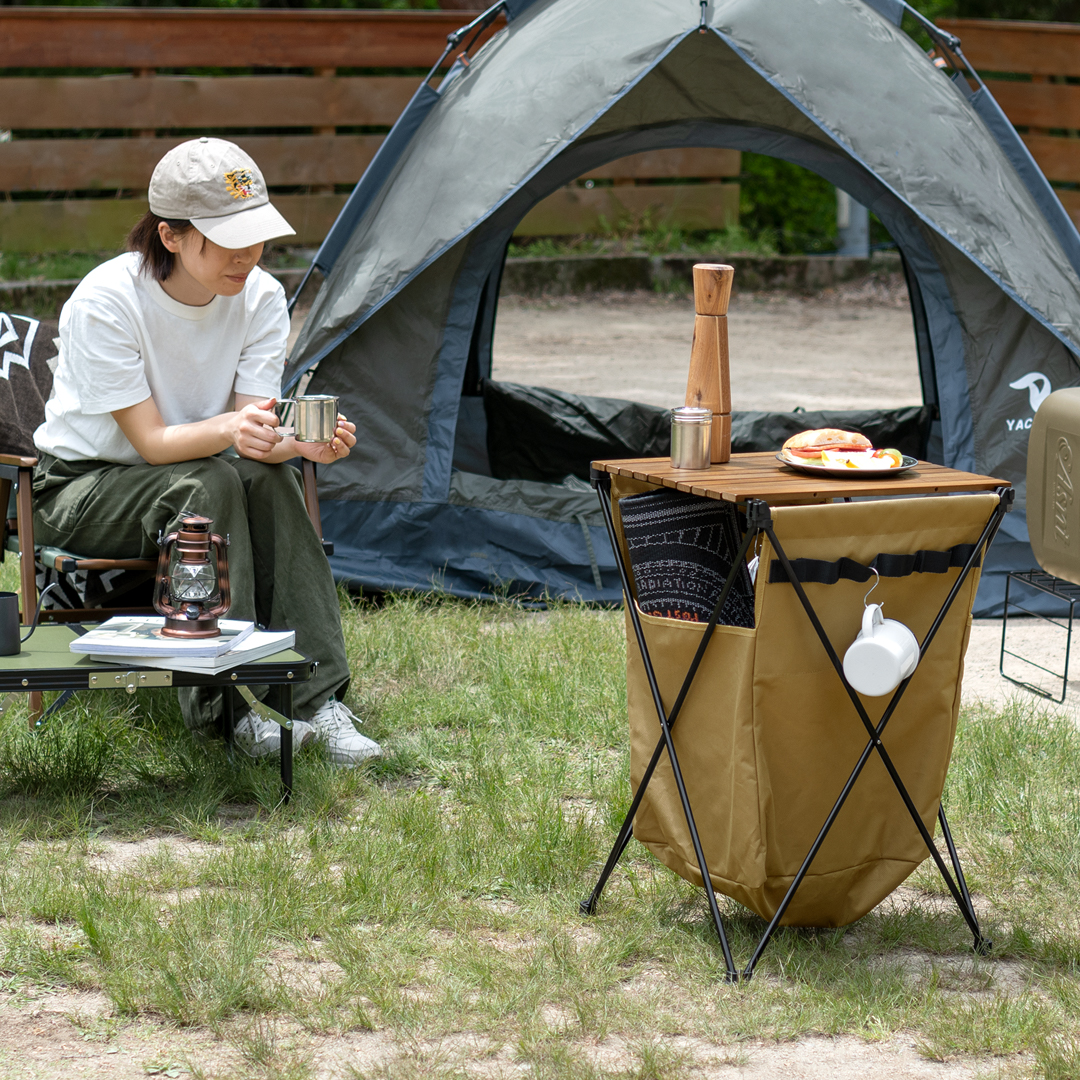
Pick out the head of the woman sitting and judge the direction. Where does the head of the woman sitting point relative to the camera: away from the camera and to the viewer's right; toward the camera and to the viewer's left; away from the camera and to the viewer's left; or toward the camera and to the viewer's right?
toward the camera and to the viewer's right

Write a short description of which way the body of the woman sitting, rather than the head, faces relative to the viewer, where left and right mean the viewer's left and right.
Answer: facing the viewer and to the right of the viewer

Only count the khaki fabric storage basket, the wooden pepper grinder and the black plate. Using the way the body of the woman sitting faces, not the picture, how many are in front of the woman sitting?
3

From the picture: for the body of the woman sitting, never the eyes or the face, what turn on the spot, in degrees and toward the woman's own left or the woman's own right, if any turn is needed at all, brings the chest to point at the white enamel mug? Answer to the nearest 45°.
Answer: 0° — they already face it

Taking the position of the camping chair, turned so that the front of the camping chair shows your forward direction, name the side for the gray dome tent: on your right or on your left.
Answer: on your left

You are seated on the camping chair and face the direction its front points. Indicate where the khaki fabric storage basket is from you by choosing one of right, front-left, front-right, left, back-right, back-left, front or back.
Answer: front

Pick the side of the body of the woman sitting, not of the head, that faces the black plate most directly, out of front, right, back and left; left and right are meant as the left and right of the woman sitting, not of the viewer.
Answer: front

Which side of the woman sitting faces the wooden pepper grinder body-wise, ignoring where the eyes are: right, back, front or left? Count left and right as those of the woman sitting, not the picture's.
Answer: front

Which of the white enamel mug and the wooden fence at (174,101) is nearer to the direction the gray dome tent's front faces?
the white enamel mug

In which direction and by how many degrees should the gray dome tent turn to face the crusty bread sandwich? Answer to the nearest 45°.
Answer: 0° — it already faces it

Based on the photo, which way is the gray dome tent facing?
toward the camera
